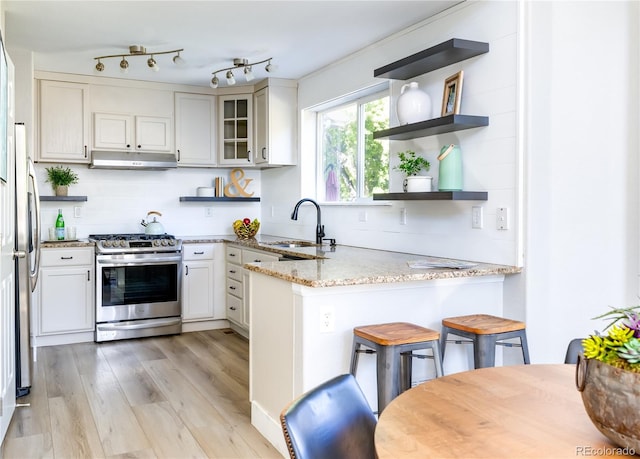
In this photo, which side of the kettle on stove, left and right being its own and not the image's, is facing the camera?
left

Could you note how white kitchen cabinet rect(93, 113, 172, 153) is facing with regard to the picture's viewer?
facing the viewer

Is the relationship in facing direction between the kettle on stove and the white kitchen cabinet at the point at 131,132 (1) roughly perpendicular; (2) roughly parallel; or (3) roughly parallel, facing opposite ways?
roughly perpendicular

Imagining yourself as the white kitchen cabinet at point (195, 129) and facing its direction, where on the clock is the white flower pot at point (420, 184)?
The white flower pot is roughly at 11 o'clock from the white kitchen cabinet.

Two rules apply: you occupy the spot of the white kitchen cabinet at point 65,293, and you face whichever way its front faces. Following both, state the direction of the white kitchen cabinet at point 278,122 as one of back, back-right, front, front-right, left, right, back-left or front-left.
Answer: left

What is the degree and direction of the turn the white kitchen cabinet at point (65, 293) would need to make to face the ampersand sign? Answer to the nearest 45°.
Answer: approximately 90° to its left

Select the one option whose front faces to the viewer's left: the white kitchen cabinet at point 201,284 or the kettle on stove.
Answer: the kettle on stove

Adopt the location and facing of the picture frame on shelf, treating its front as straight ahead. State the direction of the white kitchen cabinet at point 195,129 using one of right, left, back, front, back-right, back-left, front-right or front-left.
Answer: right

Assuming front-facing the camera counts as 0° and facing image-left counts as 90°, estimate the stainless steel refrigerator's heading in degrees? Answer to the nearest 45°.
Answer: approximately 270°

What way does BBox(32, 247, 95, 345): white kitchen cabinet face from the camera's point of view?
toward the camera

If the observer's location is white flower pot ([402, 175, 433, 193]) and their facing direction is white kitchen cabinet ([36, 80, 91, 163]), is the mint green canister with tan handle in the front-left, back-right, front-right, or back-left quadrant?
back-left

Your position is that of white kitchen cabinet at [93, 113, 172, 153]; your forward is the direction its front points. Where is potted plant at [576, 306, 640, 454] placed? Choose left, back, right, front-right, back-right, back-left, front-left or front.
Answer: front

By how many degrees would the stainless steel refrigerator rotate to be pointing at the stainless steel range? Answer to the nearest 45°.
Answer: approximately 45° to its left

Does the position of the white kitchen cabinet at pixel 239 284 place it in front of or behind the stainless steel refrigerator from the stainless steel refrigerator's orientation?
in front
